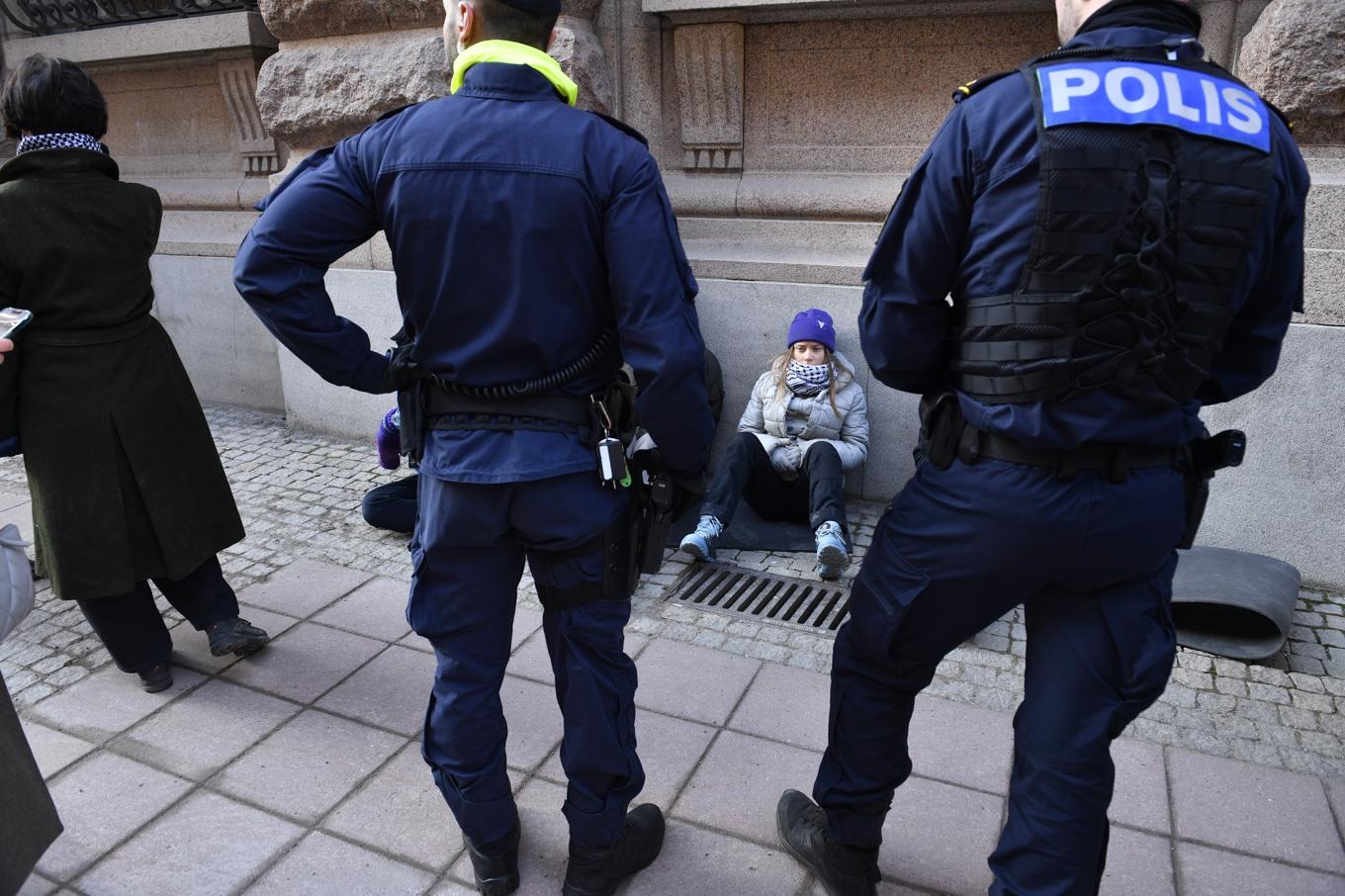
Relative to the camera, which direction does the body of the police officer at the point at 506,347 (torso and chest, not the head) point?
away from the camera

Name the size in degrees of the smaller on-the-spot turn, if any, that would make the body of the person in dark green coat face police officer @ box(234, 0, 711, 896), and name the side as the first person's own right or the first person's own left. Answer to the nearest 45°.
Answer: approximately 135° to the first person's own right

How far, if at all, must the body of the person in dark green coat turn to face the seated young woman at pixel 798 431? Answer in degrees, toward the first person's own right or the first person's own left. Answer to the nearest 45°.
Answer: approximately 90° to the first person's own right

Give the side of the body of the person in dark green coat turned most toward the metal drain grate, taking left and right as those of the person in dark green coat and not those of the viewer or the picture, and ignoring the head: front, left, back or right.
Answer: right

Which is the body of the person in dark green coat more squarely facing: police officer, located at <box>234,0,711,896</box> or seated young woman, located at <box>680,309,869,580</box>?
the seated young woman

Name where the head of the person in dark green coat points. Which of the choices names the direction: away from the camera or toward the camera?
away from the camera

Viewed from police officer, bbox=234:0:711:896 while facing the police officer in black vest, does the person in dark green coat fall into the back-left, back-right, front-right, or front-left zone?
back-left

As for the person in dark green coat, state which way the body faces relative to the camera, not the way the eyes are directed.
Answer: away from the camera

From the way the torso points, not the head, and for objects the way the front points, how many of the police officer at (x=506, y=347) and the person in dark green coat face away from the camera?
2
